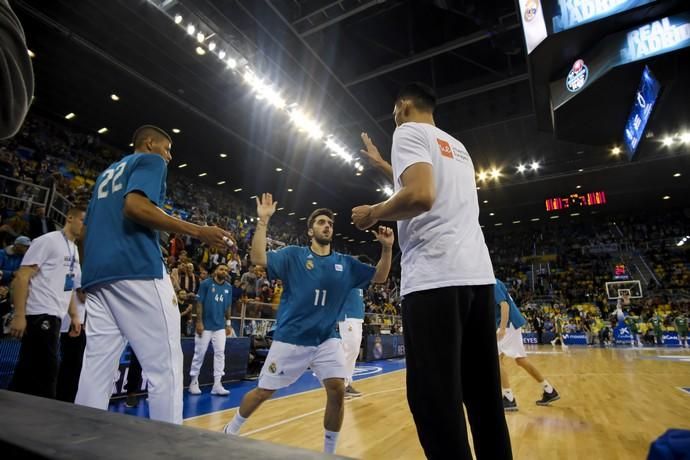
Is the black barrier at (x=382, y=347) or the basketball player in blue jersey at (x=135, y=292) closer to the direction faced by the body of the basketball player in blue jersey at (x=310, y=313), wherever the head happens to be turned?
the basketball player in blue jersey

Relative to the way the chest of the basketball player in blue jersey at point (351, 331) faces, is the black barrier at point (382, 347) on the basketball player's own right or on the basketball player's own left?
on the basketball player's own left

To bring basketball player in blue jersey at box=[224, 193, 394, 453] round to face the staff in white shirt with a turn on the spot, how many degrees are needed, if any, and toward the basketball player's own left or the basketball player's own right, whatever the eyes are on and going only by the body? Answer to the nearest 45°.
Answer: approximately 90° to the basketball player's own right

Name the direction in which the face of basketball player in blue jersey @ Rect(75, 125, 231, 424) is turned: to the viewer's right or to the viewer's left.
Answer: to the viewer's right

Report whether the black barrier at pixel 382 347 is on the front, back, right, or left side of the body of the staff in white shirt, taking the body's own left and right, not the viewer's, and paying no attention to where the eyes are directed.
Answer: left

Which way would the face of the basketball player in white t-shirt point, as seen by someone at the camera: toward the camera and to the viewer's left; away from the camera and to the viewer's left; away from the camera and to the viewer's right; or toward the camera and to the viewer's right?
away from the camera and to the viewer's left

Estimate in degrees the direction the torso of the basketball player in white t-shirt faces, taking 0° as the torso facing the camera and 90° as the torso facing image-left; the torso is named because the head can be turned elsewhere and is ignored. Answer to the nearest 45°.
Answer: approximately 135°
